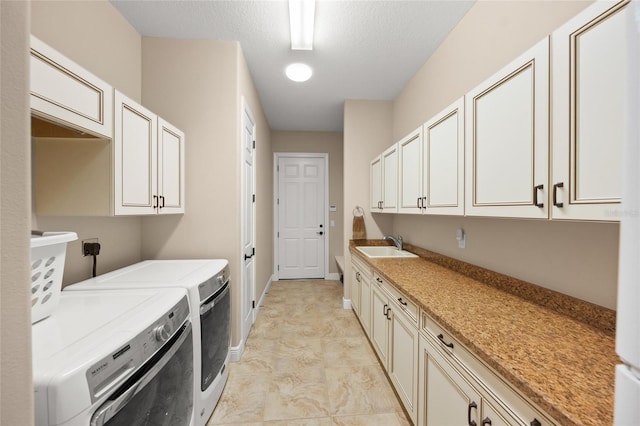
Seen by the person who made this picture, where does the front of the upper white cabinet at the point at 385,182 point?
facing to the left of the viewer

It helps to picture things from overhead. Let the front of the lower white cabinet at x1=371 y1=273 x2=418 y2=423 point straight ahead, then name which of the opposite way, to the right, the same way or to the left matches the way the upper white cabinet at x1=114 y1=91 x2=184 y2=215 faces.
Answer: the opposite way

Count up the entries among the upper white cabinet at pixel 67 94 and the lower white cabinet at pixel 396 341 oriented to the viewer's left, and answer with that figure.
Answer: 1

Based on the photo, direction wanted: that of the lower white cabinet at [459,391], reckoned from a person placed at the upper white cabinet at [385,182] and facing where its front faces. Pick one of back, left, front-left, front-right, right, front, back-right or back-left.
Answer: left

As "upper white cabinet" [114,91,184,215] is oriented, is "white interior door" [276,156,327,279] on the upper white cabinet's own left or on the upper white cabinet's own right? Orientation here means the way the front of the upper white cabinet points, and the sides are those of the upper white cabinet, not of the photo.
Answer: on the upper white cabinet's own left

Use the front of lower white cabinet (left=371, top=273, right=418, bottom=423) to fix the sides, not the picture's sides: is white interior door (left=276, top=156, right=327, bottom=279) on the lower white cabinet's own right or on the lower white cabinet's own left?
on the lower white cabinet's own right

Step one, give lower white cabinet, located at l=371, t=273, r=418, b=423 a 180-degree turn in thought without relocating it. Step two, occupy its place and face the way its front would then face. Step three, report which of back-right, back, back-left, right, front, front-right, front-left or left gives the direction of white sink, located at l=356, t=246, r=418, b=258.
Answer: left

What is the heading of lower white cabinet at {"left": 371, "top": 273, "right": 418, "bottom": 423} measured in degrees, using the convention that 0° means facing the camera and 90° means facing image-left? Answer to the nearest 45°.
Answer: approximately 90°

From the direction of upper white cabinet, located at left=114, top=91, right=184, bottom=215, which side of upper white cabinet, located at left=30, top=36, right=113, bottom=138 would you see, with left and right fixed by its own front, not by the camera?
left

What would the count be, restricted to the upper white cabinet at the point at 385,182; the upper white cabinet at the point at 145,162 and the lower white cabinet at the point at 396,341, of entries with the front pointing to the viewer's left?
2

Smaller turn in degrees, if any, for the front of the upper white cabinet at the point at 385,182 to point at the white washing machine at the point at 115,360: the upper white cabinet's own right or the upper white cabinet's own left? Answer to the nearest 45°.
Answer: approximately 45° to the upper white cabinet's own left

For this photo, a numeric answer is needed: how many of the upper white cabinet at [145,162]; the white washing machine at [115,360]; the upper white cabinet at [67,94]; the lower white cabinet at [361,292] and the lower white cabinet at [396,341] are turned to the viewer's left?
2
